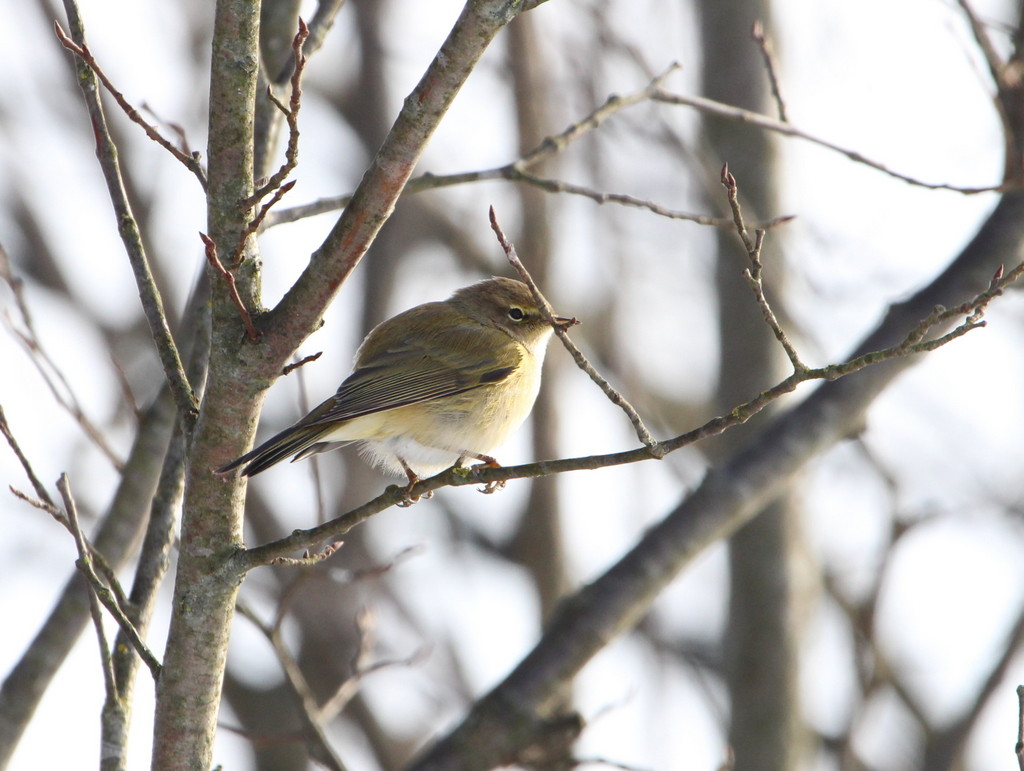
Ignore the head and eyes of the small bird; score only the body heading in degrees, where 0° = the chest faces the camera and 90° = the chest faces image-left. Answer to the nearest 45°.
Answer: approximately 270°

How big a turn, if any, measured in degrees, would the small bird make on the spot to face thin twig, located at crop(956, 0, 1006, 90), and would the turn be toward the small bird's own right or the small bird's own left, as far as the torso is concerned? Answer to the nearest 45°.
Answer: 0° — it already faces it

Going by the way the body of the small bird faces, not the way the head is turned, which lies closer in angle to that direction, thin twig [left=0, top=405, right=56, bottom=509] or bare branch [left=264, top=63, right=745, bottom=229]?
the bare branch
